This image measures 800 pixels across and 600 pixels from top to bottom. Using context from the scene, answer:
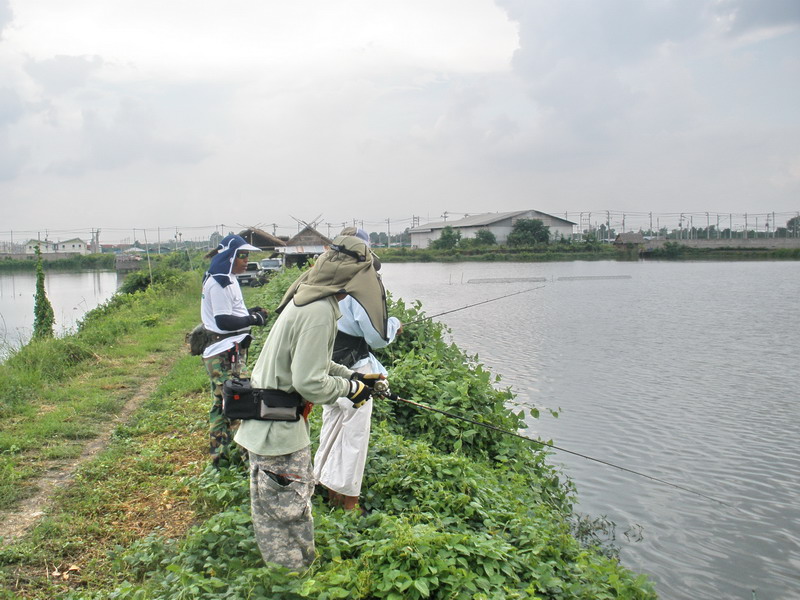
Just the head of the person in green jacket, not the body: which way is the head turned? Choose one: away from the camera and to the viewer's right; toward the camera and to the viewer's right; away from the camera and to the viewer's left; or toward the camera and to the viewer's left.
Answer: away from the camera and to the viewer's right

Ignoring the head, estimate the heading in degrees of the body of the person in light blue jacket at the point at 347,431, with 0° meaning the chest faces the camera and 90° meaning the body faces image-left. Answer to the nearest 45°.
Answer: approximately 270°

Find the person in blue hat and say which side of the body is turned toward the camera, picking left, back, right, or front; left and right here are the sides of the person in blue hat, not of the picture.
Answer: right

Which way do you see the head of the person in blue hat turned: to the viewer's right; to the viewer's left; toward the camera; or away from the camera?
to the viewer's right

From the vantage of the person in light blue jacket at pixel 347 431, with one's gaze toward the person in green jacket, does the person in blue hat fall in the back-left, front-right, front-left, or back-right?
back-right

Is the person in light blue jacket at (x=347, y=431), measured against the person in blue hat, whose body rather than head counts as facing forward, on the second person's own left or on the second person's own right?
on the second person's own right

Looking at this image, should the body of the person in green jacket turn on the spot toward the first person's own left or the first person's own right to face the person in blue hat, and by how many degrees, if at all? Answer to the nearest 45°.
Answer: approximately 90° to the first person's own left

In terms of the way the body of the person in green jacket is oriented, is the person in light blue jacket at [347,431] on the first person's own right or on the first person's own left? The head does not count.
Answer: on the first person's own left

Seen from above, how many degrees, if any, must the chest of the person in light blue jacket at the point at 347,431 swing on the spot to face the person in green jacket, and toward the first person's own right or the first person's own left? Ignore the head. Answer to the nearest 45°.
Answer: approximately 90° to the first person's own right

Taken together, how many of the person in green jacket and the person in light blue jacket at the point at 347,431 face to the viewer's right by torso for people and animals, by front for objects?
2
